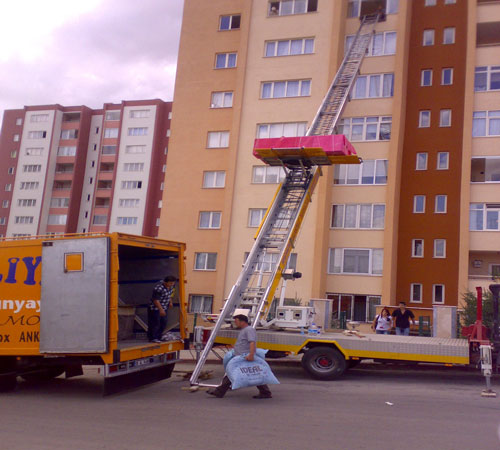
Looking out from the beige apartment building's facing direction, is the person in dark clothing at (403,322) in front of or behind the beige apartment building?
in front

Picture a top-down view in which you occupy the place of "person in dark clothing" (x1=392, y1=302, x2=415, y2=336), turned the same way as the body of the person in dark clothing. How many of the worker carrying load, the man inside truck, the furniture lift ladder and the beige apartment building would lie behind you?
1

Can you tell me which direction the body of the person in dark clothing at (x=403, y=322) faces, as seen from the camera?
toward the camera

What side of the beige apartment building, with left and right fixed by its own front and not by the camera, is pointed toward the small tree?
front

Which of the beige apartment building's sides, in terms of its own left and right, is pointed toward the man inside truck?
front

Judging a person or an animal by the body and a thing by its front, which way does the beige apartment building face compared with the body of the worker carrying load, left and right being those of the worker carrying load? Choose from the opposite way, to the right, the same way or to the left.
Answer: to the left

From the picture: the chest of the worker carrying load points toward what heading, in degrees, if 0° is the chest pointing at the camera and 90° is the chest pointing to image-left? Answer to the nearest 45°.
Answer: approximately 90°

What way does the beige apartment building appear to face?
toward the camera

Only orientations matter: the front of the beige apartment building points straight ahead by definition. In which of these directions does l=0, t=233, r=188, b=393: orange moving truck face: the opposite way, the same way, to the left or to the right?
to the right

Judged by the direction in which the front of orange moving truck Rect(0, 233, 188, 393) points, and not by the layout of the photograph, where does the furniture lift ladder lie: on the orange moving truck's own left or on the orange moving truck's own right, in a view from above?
on the orange moving truck's own right

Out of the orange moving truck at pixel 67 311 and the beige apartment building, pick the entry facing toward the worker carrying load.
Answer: the beige apartment building

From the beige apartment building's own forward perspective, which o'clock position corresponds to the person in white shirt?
The person in white shirt is roughly at 12 o'clock from the beige apartment building.

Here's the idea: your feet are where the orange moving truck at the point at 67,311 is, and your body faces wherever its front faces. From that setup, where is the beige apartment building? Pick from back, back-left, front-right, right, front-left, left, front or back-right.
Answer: right

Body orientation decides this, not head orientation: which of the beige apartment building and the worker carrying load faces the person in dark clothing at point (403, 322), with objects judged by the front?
the beige apartment building
